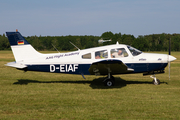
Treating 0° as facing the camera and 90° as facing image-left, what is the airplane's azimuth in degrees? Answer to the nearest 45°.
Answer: approximately 270°
